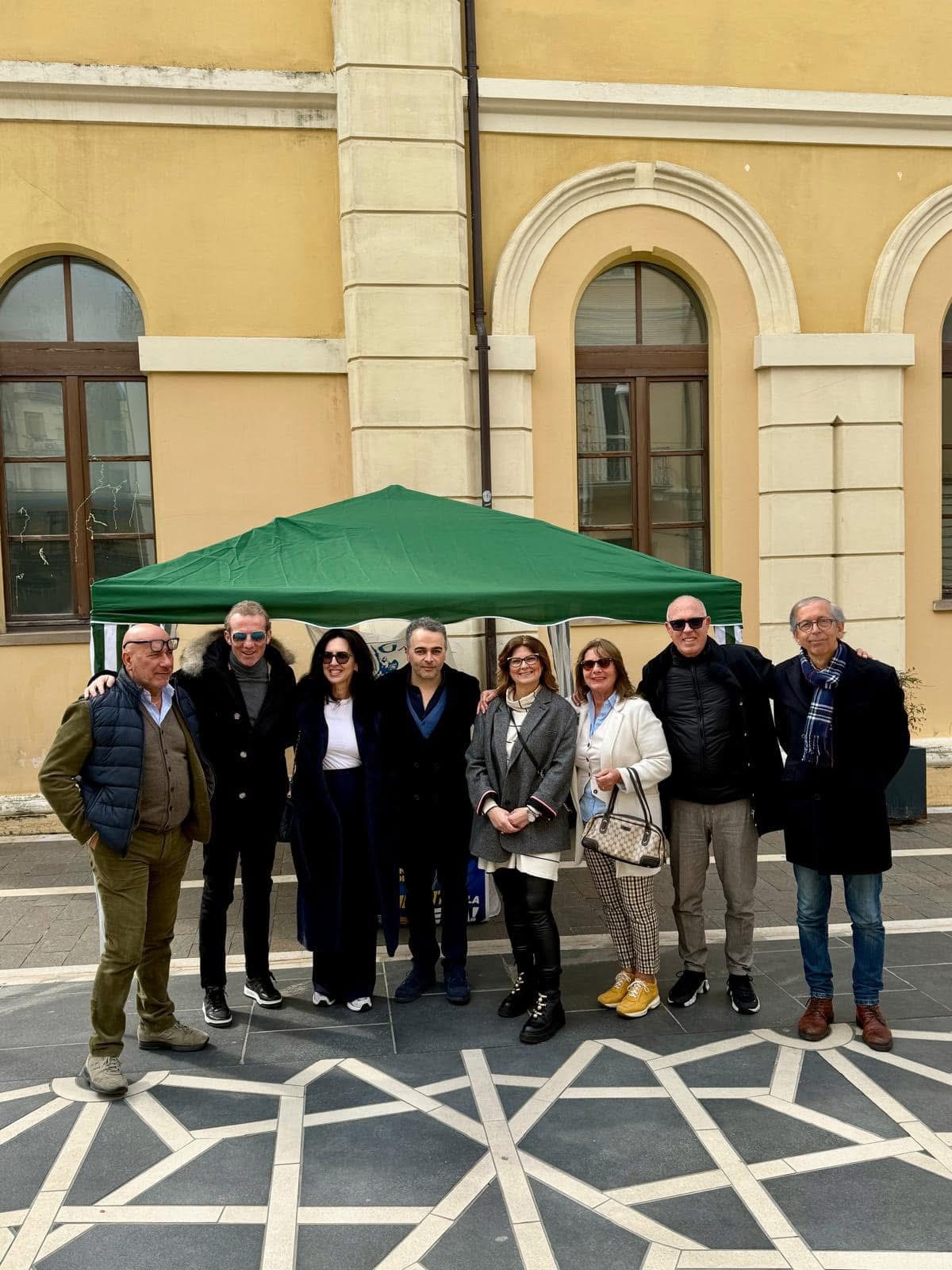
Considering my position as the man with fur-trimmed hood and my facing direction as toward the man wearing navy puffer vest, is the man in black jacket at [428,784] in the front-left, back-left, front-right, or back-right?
back-left

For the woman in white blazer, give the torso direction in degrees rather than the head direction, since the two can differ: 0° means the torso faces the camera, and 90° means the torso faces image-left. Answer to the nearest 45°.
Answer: approximately 45°

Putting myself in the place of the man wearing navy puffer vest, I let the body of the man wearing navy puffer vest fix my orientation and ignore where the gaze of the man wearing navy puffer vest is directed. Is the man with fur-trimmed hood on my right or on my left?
on my left

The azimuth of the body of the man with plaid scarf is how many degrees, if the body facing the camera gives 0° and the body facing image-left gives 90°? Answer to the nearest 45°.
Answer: approximately 0°

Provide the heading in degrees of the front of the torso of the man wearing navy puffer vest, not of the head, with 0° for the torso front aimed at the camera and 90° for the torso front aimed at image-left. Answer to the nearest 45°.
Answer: approximately 315°

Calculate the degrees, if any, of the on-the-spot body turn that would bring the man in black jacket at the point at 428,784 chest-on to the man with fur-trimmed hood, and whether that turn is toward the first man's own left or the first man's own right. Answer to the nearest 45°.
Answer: approximately 90° to the first man's own right

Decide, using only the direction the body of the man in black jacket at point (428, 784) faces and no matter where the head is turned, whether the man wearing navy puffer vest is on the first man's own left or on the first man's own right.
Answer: on the first man's own right
